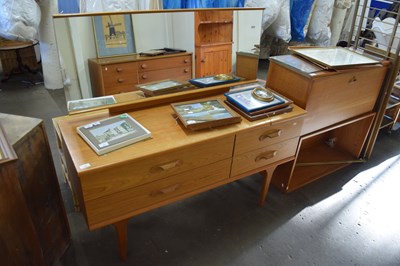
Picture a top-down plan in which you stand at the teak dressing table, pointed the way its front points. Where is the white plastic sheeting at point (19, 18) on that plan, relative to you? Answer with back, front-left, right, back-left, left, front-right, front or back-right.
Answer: back

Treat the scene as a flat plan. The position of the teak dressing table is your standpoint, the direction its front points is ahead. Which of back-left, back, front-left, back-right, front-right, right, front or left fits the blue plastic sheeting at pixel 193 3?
back-left

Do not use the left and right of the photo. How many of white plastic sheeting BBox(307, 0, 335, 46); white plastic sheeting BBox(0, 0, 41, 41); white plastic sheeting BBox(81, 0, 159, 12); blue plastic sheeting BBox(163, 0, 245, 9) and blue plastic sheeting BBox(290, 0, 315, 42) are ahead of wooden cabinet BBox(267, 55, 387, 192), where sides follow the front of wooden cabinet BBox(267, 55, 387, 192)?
0

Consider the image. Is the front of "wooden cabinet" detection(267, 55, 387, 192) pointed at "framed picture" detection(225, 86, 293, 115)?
no

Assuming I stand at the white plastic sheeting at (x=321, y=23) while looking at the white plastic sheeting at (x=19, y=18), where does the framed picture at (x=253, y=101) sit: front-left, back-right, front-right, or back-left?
front-left

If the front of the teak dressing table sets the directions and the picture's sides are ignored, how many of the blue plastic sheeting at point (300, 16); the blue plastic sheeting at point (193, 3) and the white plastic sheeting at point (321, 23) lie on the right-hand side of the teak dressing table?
0

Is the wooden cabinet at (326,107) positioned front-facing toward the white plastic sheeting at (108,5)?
no

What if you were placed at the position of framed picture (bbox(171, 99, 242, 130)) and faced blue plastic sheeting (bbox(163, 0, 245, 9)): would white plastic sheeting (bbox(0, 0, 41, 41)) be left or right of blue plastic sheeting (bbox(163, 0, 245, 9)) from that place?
left

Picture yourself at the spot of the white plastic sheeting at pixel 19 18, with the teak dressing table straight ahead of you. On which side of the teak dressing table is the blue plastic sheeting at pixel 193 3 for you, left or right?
left

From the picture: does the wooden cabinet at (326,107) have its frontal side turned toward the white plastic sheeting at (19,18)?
no

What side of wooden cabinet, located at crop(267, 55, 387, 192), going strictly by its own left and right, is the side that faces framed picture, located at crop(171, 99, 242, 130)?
right

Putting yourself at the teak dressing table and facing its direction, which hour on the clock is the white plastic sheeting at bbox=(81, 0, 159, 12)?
The white plastic sheeting is roughly at 7 o'clock from the teak dressing table.

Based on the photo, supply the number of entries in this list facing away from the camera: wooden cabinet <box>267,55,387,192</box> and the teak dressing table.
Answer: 0

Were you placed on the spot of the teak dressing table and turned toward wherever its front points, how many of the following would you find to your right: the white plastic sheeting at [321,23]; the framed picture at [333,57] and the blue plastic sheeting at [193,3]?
0

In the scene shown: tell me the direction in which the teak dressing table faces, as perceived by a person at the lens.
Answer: facing the viewer and to the right of the viewer

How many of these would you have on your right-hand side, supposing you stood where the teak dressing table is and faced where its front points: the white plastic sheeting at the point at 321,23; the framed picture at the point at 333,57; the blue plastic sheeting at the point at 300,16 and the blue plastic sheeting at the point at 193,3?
0
